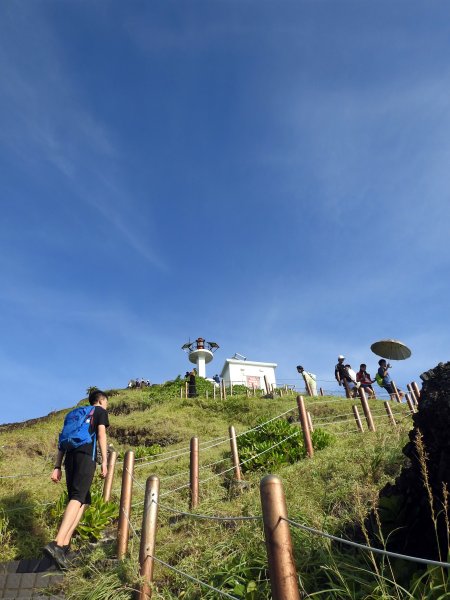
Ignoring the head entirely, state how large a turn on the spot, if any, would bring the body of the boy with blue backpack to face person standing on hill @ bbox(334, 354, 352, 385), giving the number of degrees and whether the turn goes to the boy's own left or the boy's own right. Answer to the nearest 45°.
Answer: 0° — they already face them

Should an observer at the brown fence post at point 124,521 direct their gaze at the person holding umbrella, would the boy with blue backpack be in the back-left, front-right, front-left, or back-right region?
back-left

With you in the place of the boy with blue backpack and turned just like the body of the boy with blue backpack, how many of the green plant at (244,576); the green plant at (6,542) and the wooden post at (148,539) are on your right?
2

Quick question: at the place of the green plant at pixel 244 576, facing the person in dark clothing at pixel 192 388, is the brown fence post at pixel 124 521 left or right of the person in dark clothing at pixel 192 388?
left

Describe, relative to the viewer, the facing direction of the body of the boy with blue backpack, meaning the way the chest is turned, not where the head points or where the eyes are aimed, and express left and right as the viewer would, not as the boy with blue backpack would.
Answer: facing away from the viewer and to the right of the viewer

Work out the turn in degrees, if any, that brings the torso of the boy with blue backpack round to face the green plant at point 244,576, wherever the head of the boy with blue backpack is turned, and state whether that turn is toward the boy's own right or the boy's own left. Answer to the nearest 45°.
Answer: approximately 90° to the boy's own right

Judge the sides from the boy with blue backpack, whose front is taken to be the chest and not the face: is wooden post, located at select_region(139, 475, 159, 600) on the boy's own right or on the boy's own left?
on the boy's own right

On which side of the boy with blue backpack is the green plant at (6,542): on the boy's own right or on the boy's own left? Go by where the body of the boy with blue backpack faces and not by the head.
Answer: on the boy's own left

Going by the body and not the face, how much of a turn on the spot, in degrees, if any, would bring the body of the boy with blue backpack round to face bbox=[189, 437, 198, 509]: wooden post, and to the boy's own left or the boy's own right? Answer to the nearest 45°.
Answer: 0° — they already face it
